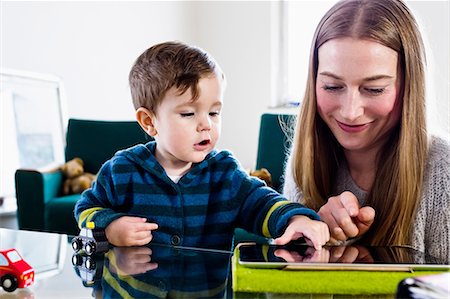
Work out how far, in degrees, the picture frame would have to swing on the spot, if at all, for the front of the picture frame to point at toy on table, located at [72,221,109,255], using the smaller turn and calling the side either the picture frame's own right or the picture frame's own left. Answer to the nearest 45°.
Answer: approximately 45° to the picture frame's own right

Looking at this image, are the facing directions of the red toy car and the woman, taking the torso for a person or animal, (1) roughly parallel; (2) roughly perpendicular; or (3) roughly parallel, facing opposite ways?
roughly perpendicular

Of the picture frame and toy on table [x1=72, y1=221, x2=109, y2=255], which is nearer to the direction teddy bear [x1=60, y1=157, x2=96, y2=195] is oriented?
the toy on table

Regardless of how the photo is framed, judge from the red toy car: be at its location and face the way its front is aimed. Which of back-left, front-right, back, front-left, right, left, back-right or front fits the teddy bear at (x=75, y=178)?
back-left
